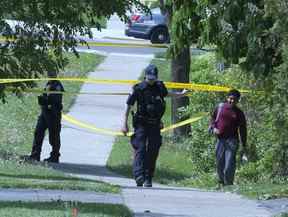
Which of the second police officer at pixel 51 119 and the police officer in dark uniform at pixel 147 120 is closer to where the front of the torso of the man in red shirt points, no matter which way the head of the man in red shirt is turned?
the police officer in dark uniform

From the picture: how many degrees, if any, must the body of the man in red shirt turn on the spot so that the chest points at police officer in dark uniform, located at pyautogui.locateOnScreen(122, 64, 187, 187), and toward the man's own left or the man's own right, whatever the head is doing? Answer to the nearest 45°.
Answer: approximately 45° to the man's own right

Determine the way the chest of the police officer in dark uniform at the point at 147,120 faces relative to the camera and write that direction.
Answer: toward the camera

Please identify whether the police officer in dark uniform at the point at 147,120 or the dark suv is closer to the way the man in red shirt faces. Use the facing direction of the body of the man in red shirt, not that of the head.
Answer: the police officer in dark uniform

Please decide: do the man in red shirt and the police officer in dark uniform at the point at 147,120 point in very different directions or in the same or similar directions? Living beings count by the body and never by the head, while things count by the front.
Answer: same or similar directions

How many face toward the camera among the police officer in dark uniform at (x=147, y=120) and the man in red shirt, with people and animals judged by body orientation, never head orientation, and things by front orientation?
2

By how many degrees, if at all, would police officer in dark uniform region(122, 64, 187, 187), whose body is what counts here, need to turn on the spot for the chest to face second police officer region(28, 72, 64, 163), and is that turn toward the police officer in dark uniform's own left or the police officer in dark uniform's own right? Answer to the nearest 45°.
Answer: approximately 135° to the police officer in dark uniform's own right

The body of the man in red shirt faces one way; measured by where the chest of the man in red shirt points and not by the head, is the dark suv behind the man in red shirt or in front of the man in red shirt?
behind
